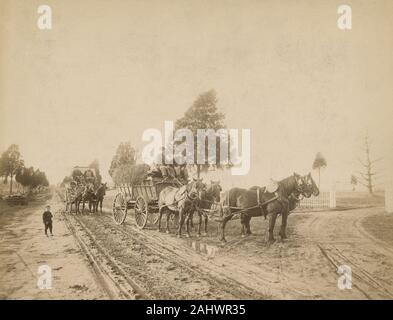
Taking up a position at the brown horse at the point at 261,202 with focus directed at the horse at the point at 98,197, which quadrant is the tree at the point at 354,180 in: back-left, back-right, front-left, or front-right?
front-right

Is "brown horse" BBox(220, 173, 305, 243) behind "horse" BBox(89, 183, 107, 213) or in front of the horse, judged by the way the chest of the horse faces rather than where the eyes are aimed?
in front

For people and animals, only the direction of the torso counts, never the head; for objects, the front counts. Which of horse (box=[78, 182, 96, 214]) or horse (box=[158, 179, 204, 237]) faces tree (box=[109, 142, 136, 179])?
horse (box=[78, 182, 96, 214])

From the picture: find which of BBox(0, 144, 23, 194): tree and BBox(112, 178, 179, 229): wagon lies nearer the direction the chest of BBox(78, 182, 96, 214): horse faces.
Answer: the wagon

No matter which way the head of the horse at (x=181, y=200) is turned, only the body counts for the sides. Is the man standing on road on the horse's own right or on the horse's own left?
on the horse's own right

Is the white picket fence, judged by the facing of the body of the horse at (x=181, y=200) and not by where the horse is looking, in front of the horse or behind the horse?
in front

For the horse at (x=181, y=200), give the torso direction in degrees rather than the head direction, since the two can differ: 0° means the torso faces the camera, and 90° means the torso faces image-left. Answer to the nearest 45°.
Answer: approximately 315°

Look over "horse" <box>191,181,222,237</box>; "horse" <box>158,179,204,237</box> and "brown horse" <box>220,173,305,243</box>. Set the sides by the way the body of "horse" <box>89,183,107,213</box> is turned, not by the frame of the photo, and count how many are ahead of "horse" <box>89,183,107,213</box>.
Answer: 3
